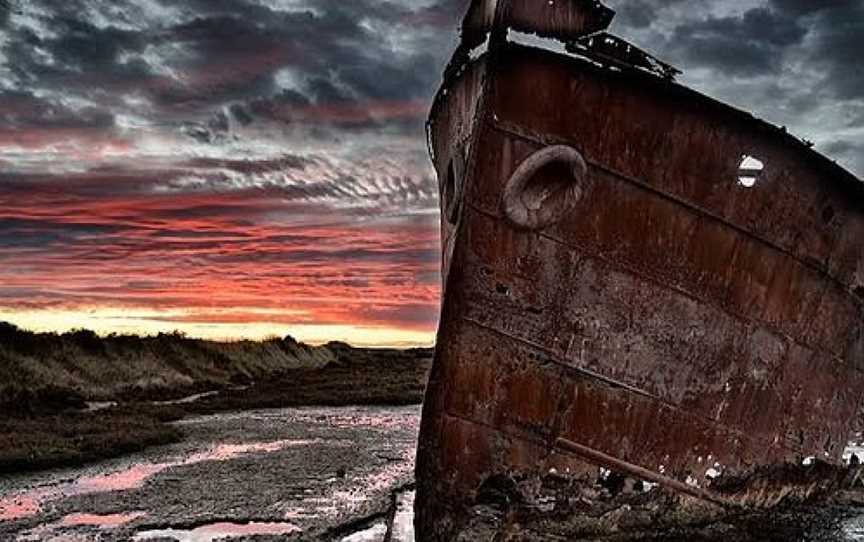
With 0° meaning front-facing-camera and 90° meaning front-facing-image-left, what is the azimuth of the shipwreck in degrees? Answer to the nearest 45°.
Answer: approximately 45°
